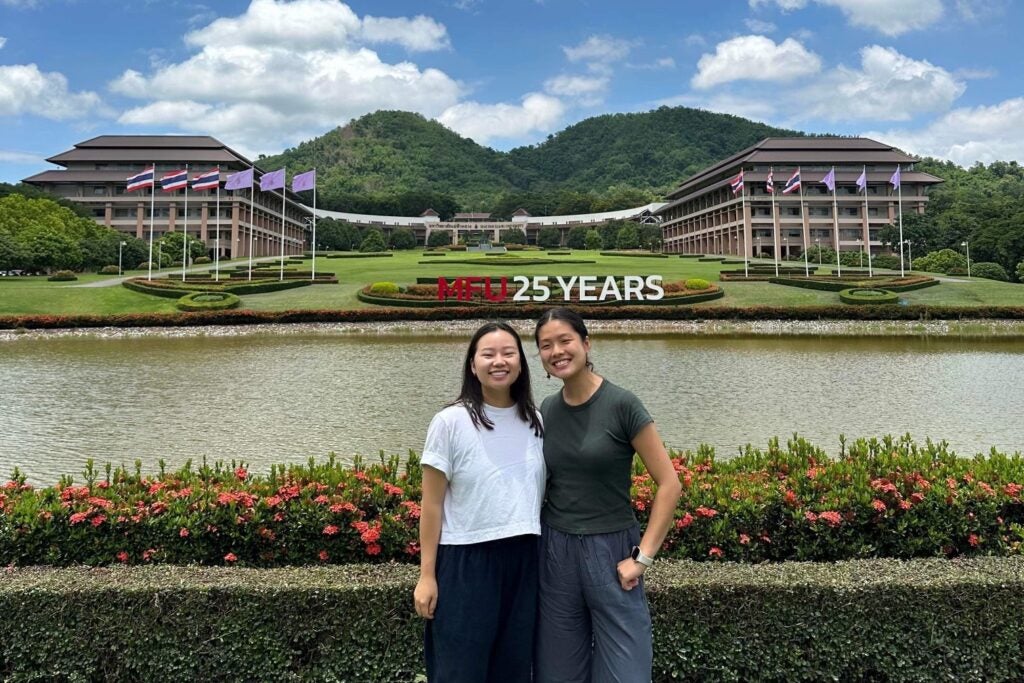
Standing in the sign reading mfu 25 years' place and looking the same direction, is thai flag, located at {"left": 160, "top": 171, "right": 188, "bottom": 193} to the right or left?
on its right

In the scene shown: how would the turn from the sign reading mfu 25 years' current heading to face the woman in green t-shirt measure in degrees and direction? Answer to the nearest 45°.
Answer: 0° — it already faces them

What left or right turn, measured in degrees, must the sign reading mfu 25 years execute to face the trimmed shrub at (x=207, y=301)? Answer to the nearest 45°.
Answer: approximately 90° to its right

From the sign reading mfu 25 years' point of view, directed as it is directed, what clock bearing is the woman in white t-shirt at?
The woman in white t-shirt is roughly at 12 o'clock from the sign reading mfu 25 years.

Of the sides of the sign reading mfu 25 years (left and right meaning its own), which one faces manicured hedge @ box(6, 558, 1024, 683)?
front

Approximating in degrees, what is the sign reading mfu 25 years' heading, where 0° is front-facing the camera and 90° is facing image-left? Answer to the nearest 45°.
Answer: approximately 0°

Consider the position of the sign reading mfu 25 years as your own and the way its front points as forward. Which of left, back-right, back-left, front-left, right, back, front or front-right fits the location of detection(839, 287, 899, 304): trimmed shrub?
left

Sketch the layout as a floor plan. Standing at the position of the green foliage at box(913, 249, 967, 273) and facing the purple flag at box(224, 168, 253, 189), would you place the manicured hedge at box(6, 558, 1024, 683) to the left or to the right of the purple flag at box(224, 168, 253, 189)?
left
